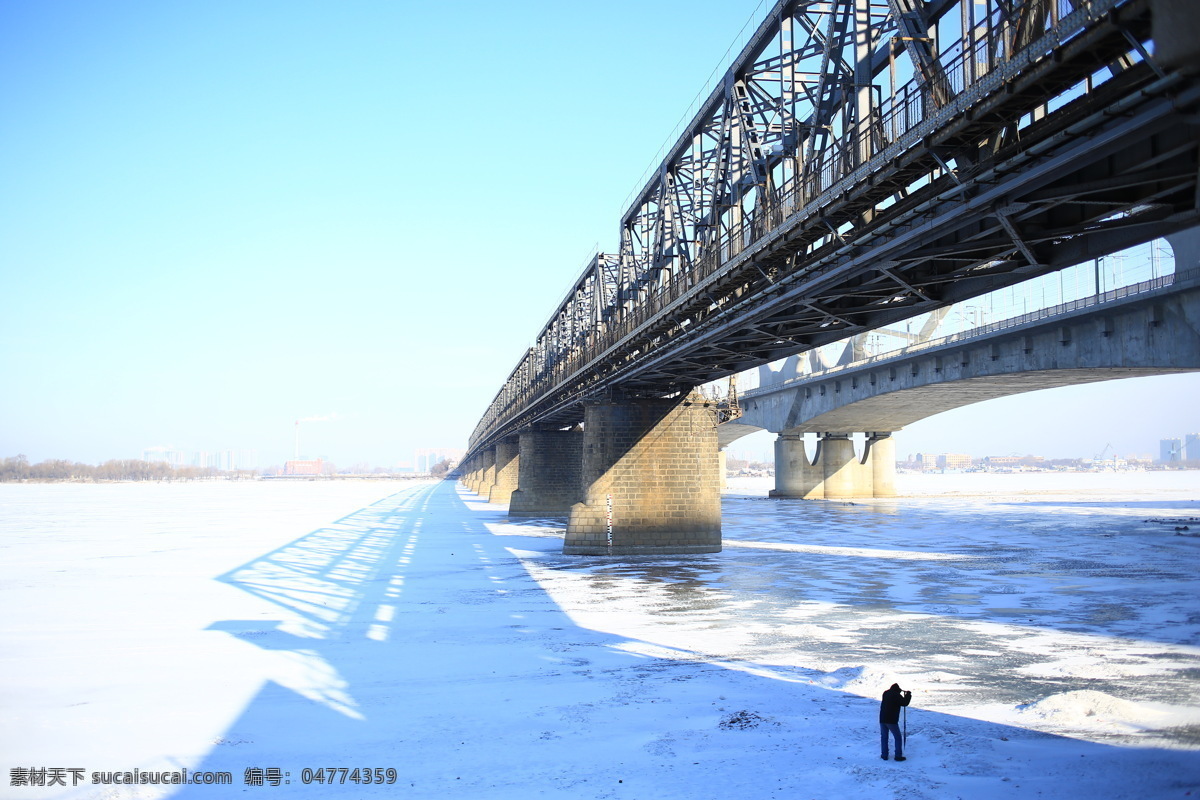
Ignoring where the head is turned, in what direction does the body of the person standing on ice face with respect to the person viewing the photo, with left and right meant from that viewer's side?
facing away from the viewer and to the right of the viewer
